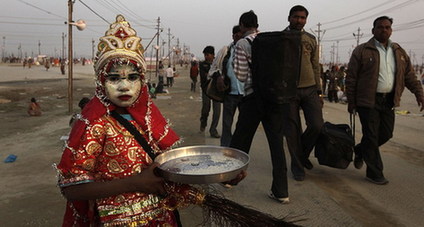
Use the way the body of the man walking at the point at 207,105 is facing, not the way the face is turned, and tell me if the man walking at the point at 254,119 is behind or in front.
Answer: in front

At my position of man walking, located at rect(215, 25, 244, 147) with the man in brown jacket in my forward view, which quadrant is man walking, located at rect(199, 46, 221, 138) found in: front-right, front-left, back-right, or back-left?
back-left

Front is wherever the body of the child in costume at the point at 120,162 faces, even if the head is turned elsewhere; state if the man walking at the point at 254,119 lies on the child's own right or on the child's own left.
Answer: on the child's own left

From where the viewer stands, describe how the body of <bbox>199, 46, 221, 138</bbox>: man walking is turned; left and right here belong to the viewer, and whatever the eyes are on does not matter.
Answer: facing the viewer and to the right of the viewer

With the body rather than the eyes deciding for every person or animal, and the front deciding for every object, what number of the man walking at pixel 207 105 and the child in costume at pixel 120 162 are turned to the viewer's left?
0

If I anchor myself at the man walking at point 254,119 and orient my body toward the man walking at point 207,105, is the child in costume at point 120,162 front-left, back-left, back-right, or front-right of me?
back-left

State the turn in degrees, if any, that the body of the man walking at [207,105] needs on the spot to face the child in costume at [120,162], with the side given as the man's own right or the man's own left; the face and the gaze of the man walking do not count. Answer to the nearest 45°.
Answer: approximately 45° to the man's own right

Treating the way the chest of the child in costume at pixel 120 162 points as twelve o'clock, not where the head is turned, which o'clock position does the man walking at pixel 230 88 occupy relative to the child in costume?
The man walking is roughly at 8 o'clock from the child in costume.
